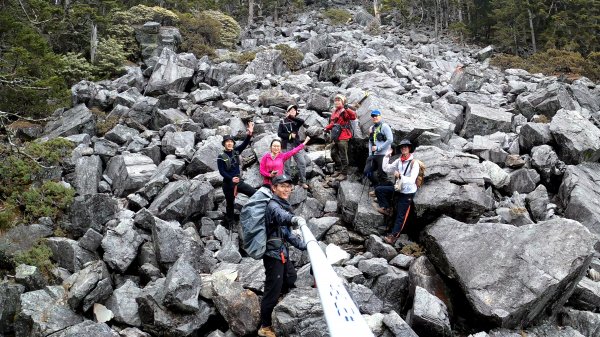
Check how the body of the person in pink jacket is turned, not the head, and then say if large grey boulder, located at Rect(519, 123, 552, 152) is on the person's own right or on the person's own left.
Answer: on the person's own left

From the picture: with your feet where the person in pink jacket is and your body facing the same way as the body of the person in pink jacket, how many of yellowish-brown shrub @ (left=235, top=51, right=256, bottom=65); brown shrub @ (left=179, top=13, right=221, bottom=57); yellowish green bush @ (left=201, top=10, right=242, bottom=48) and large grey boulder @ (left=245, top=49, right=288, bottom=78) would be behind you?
4

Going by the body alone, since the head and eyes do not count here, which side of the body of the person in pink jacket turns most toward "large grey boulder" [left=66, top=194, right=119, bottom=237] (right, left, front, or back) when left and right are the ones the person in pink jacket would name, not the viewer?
right

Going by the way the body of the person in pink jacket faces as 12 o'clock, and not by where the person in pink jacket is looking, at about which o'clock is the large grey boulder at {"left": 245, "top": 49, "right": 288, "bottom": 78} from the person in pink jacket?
The large grey boulder is roughly at 6 o'clock from the person in pink jacket.

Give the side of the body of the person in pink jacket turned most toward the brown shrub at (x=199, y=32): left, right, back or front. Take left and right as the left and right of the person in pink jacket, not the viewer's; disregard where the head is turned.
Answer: back

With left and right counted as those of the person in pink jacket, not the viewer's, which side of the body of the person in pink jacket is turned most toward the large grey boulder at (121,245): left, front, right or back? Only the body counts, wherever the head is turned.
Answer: right

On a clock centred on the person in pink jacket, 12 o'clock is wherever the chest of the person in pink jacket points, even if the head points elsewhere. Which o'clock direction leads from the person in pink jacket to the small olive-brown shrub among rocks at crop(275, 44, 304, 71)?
The small olive-brown shrub among rocks is roughly at 6 o'clock from the person in pink jacket.

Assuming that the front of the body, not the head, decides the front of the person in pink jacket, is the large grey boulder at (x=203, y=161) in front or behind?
behind

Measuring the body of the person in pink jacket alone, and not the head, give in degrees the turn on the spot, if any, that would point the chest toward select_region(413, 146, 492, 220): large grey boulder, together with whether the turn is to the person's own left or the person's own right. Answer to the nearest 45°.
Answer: approximately 90° to the person's own left

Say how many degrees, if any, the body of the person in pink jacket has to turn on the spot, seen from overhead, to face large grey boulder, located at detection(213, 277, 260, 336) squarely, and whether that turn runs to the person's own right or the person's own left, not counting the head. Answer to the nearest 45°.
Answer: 0° — they already face it

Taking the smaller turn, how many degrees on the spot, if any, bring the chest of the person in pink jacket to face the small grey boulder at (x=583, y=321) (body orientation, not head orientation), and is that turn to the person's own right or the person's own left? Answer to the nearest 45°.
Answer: approximately 45° to the person's own left

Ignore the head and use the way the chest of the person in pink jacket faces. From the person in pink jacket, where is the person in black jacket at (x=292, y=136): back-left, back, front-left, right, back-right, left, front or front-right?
back

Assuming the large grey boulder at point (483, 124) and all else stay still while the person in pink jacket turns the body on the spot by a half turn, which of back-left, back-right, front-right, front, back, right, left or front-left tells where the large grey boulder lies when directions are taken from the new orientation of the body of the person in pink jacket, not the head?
front-right

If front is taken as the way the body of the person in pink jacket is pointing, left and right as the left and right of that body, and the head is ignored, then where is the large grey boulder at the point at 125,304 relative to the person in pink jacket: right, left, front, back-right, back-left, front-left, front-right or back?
front-right
